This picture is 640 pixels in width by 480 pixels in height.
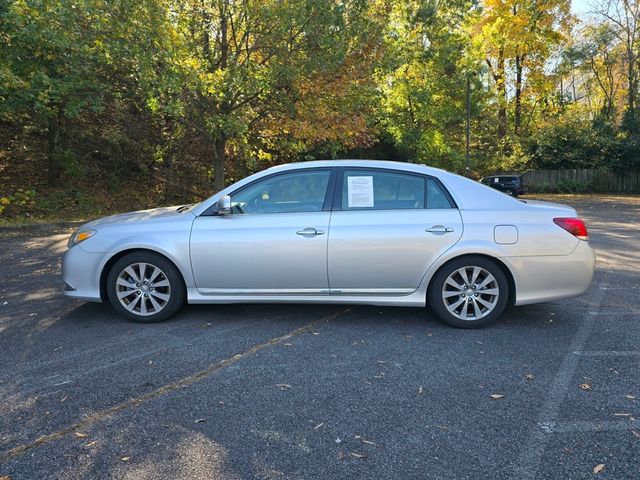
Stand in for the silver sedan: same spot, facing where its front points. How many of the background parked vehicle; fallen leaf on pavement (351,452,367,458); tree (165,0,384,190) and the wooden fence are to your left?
1

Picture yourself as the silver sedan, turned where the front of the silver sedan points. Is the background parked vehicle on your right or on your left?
on your right

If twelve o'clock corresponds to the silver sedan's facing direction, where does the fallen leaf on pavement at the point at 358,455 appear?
The fallen leaf on pavement is roughly at 9 o'clock from the silver sedan.

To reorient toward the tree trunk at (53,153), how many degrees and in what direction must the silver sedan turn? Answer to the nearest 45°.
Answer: approximately 45° to its right

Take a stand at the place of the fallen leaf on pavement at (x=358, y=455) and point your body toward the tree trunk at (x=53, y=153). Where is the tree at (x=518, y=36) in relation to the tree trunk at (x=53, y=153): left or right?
right

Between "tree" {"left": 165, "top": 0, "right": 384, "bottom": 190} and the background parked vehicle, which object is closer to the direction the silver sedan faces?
the tree

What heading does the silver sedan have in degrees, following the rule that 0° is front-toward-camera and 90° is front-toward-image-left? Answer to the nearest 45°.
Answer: approximately 90°

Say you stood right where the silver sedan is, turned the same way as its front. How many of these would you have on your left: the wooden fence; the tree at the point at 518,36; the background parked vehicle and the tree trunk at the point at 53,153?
0

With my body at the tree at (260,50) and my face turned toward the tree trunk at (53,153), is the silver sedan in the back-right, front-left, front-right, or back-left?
back-left

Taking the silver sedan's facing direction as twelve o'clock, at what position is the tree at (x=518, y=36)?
The tree is roughly at 4 o'clock from the silver sedan.

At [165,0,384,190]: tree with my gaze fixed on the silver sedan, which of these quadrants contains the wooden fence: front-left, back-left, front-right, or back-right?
back-left

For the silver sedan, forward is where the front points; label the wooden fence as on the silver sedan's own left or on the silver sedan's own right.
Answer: on the silver sedan's own right

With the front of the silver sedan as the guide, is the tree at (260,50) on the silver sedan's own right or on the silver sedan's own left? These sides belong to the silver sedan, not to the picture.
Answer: on the silver sedan's own right
